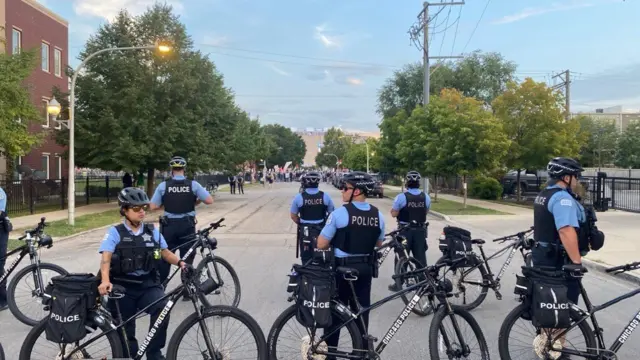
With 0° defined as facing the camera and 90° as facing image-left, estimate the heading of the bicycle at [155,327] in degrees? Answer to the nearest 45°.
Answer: approximately 270°

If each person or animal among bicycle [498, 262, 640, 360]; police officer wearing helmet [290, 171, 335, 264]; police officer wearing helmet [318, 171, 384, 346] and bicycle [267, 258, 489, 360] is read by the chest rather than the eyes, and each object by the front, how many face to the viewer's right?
2

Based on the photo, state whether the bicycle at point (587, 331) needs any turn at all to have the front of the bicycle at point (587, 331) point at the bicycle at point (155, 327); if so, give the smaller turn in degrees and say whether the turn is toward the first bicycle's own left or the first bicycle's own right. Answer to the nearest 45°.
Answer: approximately 135° to the first bicycle's own right

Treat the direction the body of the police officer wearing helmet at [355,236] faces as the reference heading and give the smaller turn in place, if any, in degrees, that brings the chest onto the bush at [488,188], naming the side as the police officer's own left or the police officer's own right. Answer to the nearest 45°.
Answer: approximately 45° to the police officer's own right

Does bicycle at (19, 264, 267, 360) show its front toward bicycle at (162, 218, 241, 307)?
no

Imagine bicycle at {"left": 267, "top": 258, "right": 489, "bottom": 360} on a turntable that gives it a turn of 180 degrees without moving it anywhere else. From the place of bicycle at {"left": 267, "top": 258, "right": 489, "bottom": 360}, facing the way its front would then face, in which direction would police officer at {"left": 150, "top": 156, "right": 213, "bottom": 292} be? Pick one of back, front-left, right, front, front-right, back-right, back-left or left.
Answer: front-right

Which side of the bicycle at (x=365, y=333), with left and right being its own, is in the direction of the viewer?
right

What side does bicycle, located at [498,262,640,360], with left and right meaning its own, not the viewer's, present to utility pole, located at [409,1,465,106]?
left

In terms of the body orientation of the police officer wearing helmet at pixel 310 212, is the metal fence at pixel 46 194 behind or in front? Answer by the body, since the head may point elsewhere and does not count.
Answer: in front

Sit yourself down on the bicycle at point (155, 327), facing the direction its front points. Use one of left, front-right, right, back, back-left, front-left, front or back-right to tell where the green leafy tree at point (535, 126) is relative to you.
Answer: front-left

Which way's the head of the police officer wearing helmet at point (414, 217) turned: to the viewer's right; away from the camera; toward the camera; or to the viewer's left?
away from the camera

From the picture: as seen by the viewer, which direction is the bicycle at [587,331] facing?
to the viewer's right

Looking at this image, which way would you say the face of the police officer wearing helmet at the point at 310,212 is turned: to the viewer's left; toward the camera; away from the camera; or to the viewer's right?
away from the camera

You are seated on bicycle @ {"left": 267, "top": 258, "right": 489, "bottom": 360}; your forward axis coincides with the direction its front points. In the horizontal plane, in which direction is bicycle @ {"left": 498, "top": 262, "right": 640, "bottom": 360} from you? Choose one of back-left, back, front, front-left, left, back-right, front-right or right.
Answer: front

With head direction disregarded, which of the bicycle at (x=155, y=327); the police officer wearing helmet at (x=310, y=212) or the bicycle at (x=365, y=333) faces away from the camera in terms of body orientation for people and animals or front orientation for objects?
the police officer wearing helmet

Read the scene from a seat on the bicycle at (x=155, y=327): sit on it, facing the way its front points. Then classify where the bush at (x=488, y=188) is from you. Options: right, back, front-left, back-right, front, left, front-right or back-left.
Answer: front-left
